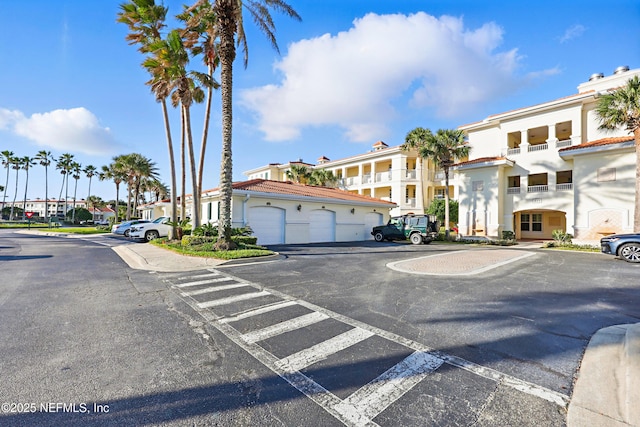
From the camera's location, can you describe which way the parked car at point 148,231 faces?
facing the viewer and to the left of the viewer

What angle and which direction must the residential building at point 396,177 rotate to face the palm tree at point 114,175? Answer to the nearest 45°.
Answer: approximately 45° to its right

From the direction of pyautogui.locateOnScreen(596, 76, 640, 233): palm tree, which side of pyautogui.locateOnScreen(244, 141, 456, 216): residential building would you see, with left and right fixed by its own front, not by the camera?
left

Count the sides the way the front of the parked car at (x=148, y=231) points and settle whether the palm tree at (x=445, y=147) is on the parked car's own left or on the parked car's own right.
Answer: on the parked car's own left

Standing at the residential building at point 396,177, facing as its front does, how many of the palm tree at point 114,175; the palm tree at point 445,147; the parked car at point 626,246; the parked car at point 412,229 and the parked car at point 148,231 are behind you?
0

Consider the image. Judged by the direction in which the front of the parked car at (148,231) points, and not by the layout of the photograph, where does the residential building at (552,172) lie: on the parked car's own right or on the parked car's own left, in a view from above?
on the parked car's own left

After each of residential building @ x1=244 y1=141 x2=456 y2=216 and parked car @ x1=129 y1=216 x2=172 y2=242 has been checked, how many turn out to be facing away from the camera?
0

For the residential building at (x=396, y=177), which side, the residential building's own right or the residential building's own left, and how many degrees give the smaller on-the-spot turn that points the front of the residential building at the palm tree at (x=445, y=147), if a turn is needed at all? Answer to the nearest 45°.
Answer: approximately 45° to the residential building's own left

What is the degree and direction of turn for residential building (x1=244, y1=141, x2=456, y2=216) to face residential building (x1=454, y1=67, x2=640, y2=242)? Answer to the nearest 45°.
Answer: approximately 90° to its left

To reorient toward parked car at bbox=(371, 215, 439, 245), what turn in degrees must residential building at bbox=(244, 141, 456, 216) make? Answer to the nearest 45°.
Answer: approximately 45° to its left

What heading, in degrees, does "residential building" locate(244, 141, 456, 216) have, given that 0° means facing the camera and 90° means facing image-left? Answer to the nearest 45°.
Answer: approximately 45°
